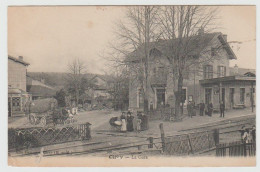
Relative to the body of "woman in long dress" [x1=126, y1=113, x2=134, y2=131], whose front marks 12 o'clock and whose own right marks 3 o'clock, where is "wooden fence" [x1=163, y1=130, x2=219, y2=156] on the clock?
The wooden fence is roughly at 10 o'clock from the woman in long dress.

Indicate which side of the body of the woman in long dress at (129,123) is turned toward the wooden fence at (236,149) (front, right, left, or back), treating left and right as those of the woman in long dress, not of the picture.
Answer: front

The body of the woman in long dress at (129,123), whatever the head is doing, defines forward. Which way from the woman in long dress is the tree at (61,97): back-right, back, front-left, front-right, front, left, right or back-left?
right

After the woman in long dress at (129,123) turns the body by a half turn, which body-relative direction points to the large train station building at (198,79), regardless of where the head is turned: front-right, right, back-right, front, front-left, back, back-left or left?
right

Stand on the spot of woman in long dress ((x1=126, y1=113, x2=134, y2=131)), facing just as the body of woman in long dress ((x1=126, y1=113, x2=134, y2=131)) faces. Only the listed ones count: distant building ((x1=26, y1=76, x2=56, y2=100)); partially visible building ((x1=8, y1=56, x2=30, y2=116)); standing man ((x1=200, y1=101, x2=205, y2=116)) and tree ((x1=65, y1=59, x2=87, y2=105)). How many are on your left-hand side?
1

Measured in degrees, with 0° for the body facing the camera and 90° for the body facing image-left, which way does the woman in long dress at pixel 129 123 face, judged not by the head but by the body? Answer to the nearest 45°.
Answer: approximately 0°
